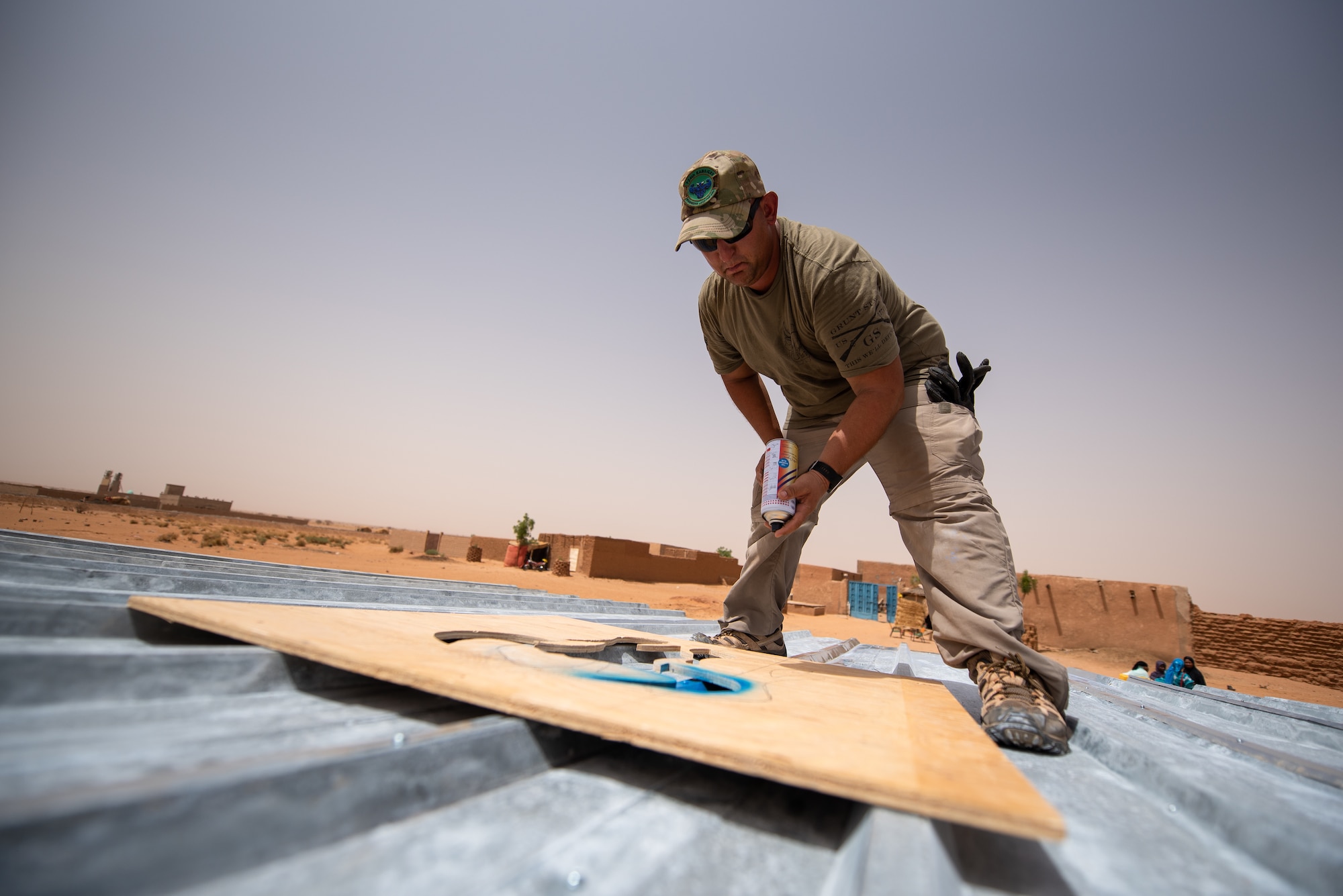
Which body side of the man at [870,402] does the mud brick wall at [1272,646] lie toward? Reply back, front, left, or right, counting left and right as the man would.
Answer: back

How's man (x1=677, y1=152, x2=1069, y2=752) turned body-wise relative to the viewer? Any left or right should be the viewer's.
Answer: facing the viewer and to the left of the viewer

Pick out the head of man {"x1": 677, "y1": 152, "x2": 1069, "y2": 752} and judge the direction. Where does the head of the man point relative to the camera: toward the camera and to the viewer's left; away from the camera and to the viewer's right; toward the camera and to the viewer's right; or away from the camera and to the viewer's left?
toward the camera and to the viewer's left

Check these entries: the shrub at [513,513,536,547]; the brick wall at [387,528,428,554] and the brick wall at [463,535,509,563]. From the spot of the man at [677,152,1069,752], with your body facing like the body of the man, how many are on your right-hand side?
3

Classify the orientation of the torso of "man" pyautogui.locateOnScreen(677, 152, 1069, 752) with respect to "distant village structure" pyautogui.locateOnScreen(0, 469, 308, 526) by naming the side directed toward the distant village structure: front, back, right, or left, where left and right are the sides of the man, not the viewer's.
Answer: right

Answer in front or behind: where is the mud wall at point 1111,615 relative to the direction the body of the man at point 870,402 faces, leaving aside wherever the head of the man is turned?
behind

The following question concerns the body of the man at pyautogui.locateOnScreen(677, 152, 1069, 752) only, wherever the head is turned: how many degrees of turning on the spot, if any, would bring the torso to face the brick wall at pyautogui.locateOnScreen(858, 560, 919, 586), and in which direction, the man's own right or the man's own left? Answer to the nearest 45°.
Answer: approximately 135° to the man's own right

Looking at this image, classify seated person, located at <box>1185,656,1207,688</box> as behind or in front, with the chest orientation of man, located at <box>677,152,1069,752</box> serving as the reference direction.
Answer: behind

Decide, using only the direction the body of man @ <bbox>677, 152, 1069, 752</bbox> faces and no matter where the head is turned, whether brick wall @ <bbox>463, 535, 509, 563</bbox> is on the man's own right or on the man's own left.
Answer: on the man's own right

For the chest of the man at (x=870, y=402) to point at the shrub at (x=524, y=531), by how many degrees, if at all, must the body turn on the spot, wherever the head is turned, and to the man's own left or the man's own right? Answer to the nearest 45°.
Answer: approximately 90° to the man's own right
